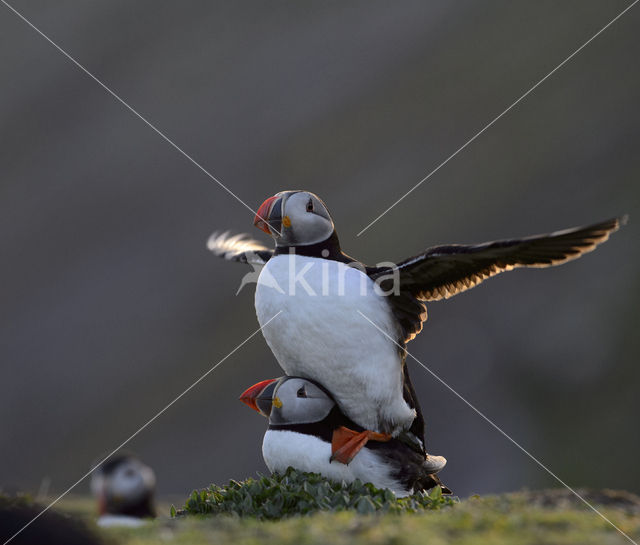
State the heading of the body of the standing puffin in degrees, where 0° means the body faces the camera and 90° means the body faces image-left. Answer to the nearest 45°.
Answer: approximately 45°

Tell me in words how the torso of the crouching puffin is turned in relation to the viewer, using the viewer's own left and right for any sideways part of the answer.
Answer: facing to the left of the viewer
